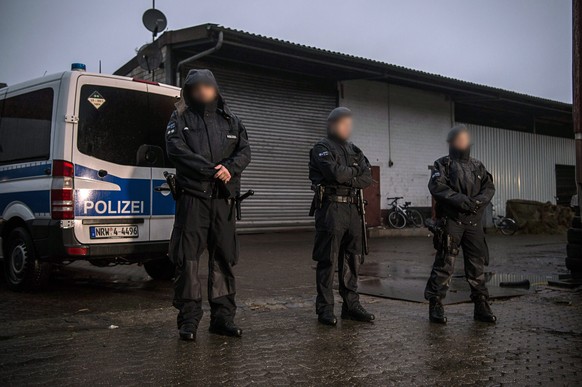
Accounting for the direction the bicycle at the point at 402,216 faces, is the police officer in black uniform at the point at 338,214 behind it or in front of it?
in front

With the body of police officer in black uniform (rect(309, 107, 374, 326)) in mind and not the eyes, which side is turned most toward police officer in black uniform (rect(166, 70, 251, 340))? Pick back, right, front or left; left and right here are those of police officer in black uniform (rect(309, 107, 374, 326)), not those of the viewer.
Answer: right

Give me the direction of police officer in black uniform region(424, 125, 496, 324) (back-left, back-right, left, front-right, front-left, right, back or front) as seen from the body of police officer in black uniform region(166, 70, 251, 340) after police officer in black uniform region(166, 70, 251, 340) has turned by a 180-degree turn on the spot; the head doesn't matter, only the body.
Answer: right

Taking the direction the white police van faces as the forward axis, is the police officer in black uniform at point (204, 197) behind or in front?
behind

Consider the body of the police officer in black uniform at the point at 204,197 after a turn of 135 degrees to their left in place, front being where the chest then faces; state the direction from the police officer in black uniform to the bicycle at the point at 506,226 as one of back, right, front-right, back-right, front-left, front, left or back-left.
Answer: front

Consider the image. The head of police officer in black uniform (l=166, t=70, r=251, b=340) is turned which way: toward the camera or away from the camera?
toward the camera

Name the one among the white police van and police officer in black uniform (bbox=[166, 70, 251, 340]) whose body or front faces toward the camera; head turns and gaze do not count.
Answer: the police officer in black uniform

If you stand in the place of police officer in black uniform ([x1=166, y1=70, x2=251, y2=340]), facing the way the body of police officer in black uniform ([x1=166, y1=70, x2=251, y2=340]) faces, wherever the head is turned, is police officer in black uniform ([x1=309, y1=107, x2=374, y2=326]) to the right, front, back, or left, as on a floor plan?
left

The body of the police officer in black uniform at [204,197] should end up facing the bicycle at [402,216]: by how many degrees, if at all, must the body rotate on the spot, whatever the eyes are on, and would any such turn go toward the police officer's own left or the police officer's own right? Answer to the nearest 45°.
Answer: approximately 135° to the police officer's own left

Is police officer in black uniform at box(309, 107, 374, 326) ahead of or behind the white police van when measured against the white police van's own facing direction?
behind

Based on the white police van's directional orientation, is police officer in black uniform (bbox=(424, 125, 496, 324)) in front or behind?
behind

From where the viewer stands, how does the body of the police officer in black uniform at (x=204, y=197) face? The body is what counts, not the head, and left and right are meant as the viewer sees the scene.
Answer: facing the viewer
